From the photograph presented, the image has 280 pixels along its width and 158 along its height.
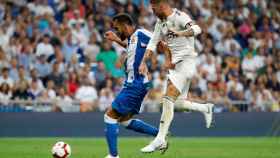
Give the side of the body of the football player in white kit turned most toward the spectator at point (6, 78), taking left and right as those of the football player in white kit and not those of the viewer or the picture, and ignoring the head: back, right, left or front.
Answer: right

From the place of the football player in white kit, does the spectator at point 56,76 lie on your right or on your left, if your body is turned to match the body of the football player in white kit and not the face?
on your right

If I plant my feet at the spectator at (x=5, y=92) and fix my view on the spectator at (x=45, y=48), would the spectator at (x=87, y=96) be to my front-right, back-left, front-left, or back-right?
front-right

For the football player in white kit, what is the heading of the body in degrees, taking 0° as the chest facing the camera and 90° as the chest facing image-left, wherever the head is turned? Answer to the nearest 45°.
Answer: approximately 45°

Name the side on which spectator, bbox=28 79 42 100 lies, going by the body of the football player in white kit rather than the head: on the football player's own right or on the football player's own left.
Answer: on the football player's own right
